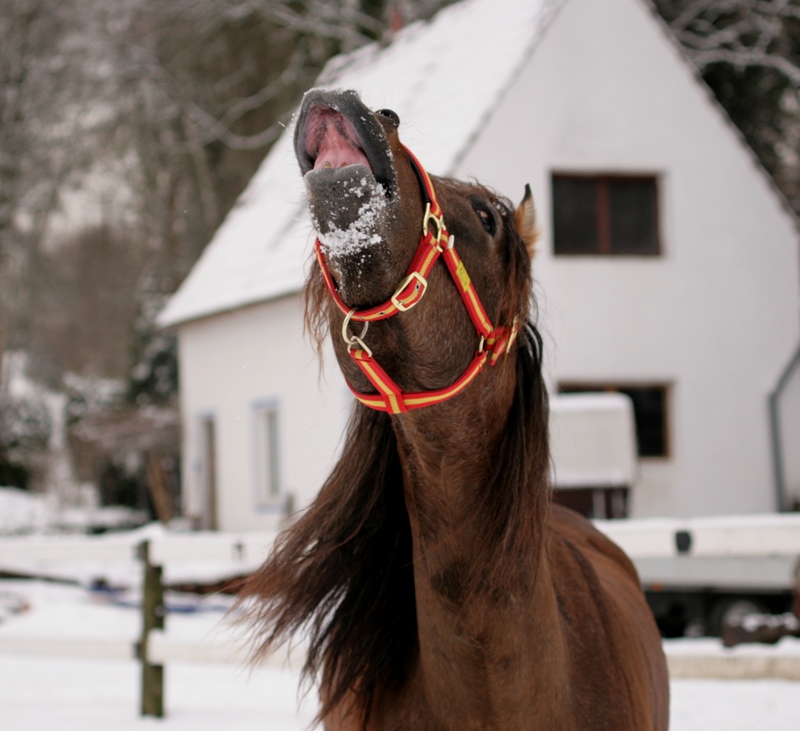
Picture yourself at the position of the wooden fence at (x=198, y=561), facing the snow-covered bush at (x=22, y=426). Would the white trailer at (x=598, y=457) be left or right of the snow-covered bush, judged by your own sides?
right
